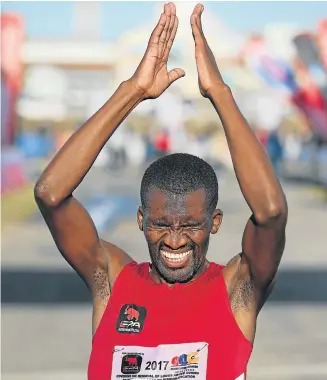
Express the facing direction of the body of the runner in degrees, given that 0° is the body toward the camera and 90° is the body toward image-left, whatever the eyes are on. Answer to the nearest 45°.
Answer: approximately 0°

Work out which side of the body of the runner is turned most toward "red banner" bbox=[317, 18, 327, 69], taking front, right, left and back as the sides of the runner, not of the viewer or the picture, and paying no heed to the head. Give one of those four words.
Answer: back

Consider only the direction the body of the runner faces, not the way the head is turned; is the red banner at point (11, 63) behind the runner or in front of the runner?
behind
